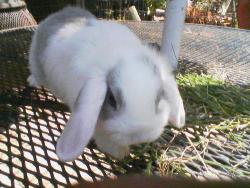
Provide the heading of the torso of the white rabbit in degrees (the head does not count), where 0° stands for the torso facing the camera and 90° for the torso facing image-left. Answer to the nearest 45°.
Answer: approximately 315°

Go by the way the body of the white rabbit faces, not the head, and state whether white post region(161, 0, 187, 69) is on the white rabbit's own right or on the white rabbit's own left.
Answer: on the white rabbit's own left
